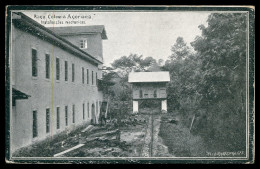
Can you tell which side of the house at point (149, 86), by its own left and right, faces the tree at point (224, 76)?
left

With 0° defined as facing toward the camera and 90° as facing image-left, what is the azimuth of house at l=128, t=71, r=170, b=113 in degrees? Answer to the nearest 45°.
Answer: approximately 0°
